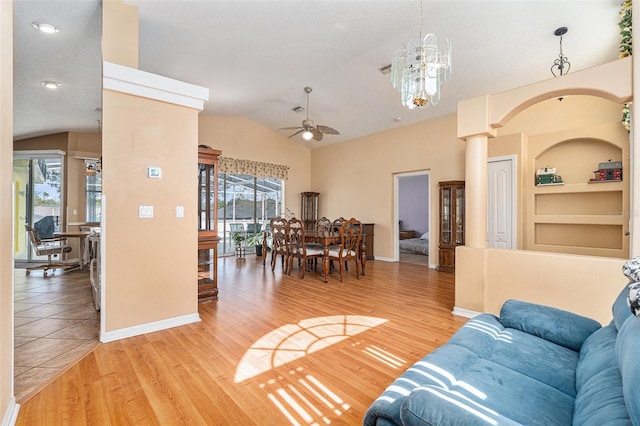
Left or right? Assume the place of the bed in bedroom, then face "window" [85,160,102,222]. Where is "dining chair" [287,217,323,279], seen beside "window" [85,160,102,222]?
left

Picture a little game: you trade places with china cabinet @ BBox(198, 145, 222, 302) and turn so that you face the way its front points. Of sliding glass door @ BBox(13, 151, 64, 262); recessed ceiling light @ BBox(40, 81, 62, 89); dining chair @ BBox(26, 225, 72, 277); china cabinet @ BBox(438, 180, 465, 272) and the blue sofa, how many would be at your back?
3

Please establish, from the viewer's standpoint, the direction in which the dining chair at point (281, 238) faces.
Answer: facing away from the viewer and to the right of the viewer

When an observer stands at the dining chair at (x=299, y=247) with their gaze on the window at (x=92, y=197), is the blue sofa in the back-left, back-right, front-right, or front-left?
back-left

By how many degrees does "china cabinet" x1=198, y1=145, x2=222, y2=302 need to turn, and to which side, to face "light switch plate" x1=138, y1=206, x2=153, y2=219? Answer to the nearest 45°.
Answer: approximately 90° to its right

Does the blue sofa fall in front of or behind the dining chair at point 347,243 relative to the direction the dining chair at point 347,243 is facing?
behind

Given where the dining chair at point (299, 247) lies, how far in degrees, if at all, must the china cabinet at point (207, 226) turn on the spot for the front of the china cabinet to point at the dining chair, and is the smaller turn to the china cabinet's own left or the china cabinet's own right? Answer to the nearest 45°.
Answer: approximately 90° to the china cabinet's own left

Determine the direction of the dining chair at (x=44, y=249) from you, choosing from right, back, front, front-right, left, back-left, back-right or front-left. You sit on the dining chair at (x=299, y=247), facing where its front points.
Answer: back-left
